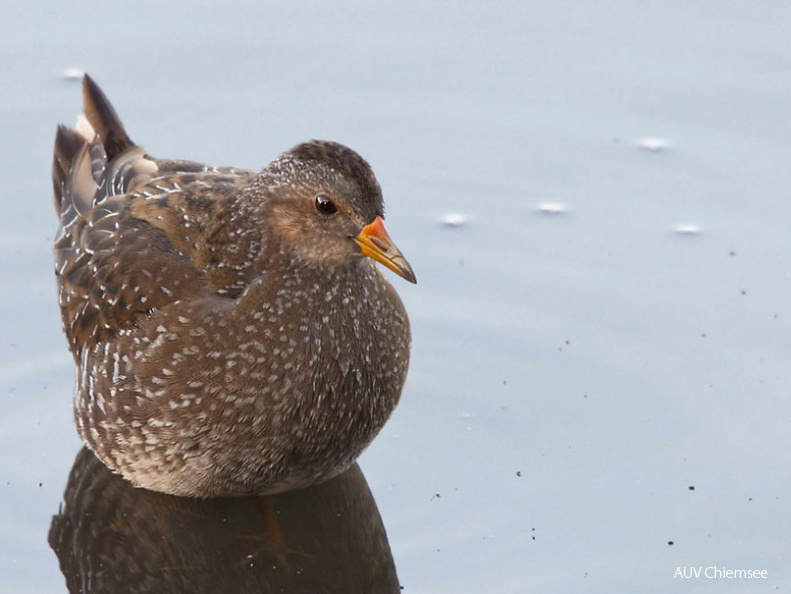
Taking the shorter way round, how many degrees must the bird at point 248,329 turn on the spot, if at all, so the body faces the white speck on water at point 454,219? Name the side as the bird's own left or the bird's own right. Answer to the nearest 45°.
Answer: approximately 90° to the bird's own left

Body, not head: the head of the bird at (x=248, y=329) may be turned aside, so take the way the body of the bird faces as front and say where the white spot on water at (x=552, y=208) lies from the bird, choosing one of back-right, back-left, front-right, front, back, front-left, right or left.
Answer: left

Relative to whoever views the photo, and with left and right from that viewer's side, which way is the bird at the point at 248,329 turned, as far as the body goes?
facing the viewer and to the right of the viewer

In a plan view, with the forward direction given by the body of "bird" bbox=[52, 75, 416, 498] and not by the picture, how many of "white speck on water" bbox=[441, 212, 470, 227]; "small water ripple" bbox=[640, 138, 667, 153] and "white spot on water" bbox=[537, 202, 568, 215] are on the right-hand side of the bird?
0

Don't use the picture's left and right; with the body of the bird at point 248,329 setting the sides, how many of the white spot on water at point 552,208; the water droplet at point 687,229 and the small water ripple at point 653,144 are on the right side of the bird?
0

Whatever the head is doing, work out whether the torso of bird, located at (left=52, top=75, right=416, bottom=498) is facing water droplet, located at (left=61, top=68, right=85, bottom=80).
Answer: no

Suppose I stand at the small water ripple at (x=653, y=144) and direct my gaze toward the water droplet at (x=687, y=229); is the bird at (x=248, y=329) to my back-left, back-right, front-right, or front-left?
front-right

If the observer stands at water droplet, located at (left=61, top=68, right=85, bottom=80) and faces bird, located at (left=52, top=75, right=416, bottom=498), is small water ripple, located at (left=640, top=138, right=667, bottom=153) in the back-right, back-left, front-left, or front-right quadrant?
front-left

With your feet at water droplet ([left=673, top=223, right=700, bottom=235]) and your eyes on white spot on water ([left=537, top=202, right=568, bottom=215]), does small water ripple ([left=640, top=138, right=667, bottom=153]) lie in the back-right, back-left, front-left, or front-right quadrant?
front-right

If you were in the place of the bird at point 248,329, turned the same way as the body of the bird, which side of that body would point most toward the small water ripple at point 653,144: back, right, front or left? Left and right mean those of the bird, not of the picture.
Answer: left

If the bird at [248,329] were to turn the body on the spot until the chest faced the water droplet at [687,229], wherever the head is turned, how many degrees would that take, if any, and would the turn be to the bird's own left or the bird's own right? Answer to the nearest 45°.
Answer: approximately 90° to the bird's own left

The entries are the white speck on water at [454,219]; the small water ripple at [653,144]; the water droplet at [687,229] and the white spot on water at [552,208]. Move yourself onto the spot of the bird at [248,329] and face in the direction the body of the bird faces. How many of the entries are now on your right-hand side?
0

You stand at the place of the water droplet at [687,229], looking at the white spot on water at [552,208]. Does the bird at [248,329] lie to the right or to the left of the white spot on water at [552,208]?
left
